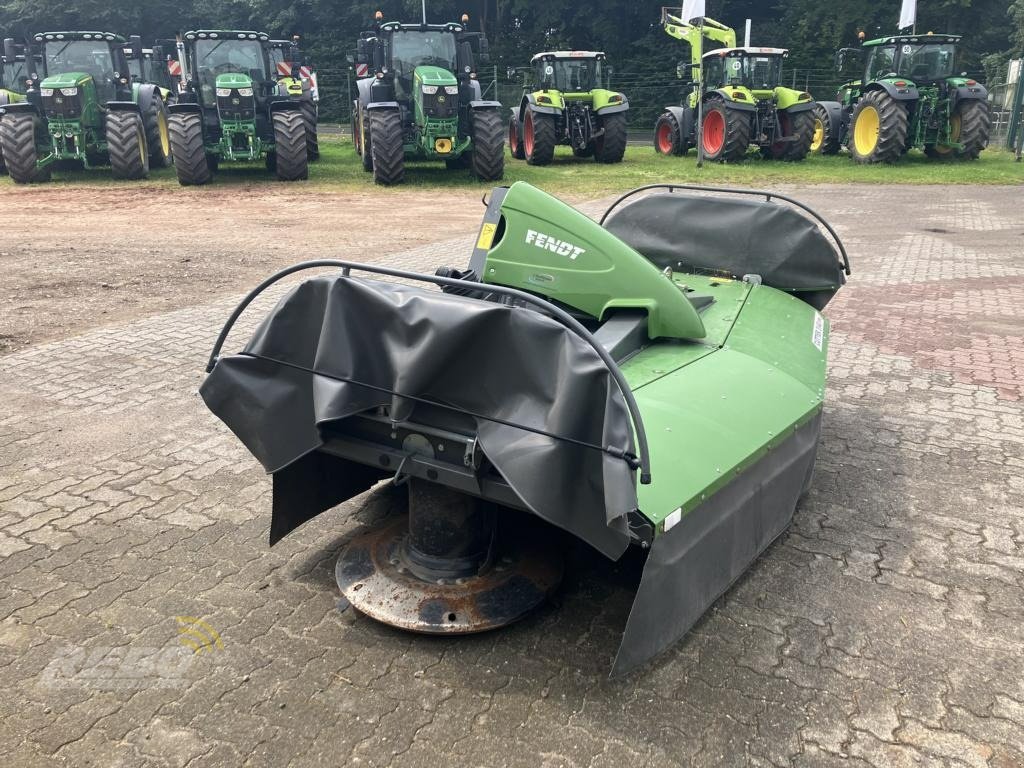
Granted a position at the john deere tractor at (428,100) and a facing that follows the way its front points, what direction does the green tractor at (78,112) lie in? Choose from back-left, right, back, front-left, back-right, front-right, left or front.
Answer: right

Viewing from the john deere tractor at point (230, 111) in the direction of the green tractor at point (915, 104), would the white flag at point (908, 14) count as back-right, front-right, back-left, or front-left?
front-left

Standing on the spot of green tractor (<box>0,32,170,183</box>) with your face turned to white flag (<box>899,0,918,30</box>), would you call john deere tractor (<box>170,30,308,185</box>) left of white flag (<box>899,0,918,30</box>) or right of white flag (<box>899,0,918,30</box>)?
right

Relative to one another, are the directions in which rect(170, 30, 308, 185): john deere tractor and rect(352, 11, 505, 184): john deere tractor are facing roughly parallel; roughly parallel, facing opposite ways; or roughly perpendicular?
roughly parallel

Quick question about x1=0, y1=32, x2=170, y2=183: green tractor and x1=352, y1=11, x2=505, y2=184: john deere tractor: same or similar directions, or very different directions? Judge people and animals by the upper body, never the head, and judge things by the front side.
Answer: same or similar directions

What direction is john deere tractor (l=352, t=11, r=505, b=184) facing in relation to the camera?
toward the camera

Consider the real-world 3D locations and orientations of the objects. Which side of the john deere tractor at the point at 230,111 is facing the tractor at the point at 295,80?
back

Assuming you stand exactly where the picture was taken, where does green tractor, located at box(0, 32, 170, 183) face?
facing the viewer
